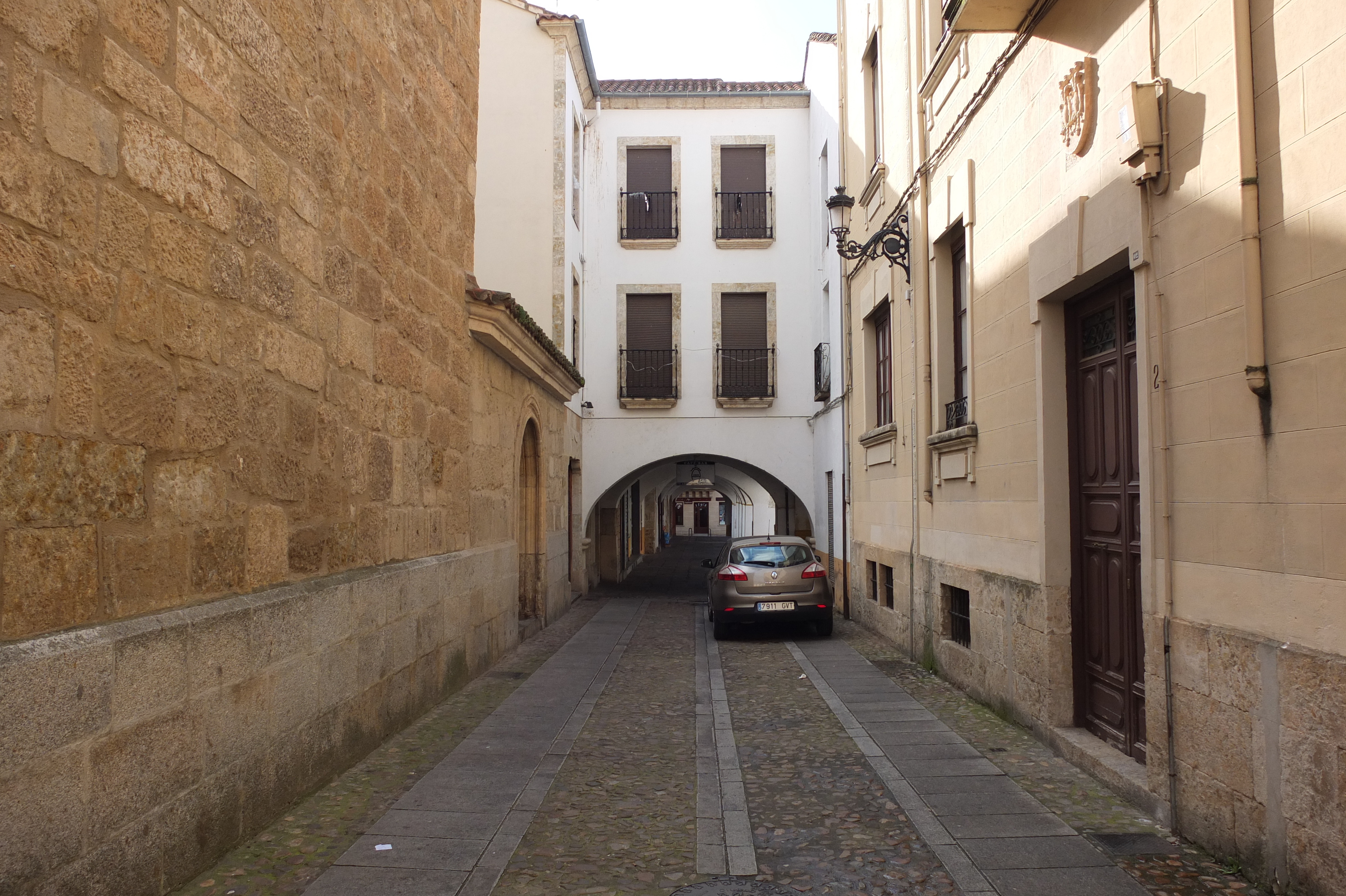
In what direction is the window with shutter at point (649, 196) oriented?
toward the camera

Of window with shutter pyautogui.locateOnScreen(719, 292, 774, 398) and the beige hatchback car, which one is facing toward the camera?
the window with shutter

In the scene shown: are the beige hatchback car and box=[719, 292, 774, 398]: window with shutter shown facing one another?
yes

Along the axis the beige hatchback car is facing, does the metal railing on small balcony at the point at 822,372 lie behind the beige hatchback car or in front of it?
in front

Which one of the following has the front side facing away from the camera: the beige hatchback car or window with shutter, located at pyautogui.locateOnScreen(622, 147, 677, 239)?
the beige hatchback car

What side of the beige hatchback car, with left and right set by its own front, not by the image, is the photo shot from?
back

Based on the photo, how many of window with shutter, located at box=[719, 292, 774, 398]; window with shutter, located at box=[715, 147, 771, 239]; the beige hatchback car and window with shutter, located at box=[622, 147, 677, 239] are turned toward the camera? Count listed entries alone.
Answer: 3

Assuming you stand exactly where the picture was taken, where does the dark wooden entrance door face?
facing the viewer and to the left of the viewer

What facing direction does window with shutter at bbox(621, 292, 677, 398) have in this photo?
toward the camera

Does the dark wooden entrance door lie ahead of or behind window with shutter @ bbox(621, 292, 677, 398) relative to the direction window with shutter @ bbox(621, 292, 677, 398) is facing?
ahead

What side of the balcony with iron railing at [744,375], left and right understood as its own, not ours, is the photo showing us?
front

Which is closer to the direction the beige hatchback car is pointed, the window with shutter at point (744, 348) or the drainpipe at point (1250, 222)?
the window with shutter

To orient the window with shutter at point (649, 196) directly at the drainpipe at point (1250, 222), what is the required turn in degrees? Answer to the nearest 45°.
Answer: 0° — it already faces it

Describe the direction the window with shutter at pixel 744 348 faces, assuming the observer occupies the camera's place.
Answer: facing the viewer

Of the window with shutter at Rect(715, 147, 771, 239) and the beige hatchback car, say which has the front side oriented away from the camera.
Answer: the beige hatchback car
